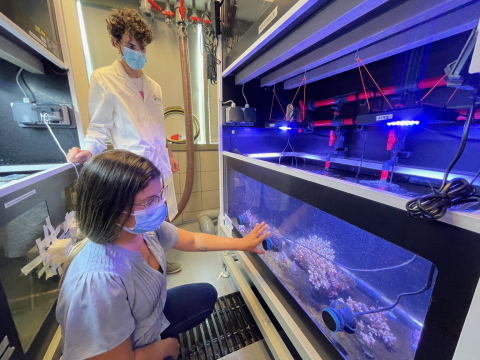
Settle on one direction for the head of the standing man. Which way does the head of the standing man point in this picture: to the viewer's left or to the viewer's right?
to the viewer's right

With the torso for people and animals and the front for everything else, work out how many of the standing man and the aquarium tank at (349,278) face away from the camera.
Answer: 0

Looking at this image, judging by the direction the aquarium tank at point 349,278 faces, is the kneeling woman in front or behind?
in front

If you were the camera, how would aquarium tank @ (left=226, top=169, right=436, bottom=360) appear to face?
facing the viewer and to the left of the viewer

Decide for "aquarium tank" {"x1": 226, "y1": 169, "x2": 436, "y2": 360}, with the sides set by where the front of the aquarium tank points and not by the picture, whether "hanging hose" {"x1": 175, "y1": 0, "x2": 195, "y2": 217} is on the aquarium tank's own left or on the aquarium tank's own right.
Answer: on the aquarium tank's own right

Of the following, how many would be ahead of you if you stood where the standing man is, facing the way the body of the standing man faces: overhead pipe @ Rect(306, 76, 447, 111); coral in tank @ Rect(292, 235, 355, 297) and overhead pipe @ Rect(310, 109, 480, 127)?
3

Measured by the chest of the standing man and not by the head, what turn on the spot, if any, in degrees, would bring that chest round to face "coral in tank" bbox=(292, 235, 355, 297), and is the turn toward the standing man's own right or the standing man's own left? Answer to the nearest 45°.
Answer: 0° — they already face it

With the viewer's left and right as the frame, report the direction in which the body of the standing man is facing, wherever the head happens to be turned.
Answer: facing the viewer and to the right of the viewer

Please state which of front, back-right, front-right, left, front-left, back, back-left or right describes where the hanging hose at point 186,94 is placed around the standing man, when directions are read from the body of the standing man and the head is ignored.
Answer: left

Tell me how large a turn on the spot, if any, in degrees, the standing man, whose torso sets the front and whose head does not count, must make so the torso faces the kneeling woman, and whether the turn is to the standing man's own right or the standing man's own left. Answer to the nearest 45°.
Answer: approximately 45° to the standing man's own right

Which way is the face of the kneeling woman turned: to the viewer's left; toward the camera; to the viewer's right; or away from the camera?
to the viewer's right

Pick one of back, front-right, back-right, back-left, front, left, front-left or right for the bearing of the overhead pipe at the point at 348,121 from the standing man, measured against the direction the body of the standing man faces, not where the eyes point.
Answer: front

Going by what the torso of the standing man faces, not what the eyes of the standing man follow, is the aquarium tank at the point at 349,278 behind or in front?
in front
